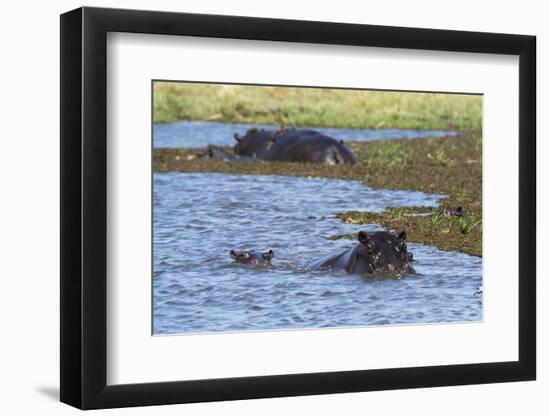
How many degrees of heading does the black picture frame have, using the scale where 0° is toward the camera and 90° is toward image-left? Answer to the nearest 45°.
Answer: approximately 315°
